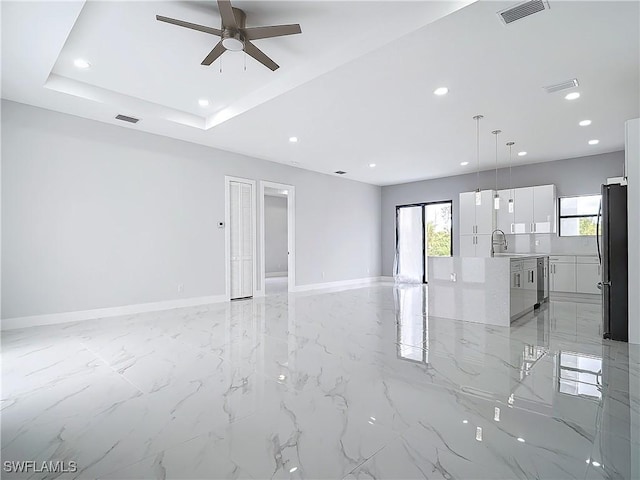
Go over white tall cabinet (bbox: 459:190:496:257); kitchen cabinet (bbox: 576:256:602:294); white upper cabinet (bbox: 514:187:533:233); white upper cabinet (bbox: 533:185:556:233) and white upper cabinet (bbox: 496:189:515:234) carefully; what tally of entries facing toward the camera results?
5

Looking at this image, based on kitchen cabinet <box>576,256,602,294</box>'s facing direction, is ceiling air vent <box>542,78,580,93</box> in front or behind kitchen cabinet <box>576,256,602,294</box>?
in front

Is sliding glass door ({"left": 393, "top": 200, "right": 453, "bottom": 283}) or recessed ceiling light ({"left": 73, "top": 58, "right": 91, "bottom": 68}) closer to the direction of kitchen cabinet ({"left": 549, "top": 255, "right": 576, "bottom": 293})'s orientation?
the recessed ceiling light

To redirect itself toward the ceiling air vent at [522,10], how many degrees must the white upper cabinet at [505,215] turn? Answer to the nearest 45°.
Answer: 0° — it already faces it

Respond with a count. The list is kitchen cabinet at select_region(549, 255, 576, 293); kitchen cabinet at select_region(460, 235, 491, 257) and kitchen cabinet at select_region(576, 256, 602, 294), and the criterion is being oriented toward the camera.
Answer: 3

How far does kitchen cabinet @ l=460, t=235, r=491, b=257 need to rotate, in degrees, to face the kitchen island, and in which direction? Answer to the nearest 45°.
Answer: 0° — it already faces it

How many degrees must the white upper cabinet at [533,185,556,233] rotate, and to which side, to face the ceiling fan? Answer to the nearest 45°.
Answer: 0° — it already faces it

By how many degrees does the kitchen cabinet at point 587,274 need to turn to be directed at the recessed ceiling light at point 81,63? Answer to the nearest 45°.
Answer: approximately 45° to its right

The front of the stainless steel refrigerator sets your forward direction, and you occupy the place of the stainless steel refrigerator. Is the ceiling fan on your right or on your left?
on your left

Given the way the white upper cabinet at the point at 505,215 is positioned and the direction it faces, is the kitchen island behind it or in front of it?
in front

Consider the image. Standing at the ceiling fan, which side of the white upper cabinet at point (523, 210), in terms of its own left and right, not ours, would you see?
front

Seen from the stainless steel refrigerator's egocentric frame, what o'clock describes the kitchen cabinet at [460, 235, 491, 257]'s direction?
The kitchen cabinet is roughly at 2 o'clock from the stainless steel refrigerator.

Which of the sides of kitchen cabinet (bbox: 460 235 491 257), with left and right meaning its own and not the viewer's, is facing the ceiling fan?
front

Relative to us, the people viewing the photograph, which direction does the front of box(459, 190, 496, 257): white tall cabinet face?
facing the viewer

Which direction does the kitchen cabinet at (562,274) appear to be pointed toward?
toward the camera

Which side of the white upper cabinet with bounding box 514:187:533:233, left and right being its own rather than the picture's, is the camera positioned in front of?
front

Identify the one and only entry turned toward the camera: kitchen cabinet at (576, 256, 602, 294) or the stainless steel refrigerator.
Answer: the kitchen cabinet

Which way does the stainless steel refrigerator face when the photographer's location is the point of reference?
facing to the left of the viewer

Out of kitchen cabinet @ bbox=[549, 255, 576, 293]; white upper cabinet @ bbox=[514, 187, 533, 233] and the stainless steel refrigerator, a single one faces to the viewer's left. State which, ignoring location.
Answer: the stainless steel refrigerator
